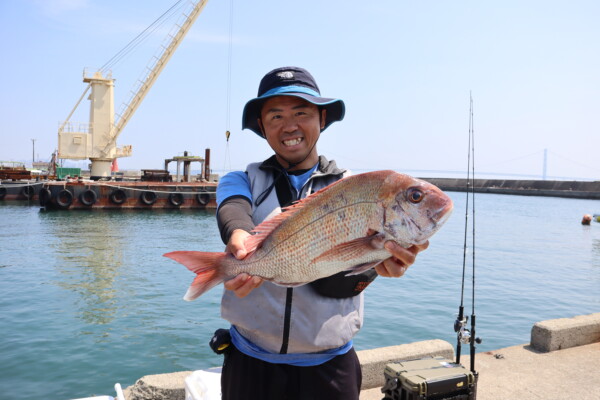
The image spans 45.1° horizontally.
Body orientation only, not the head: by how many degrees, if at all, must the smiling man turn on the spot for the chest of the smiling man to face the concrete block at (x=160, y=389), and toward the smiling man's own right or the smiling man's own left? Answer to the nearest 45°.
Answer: approximately 135° to the smiling man's own right

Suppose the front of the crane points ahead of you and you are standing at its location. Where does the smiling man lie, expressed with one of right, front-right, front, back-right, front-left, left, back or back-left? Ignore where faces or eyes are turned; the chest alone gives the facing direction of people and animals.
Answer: right

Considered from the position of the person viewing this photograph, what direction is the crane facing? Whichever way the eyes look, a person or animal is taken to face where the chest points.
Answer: facing to the right of the viewer

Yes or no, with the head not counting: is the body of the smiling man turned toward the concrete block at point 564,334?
no

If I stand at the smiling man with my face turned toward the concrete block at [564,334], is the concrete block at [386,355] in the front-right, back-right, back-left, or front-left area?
front-left

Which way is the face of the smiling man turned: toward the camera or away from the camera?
toward the camera

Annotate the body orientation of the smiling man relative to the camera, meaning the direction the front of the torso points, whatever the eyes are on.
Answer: toward the camera

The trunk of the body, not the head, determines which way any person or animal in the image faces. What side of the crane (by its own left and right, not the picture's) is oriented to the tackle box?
right

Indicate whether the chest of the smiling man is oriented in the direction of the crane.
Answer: no

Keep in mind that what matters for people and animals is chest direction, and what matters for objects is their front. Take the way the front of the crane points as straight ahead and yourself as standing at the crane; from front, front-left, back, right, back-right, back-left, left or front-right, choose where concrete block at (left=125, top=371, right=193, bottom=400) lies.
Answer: right

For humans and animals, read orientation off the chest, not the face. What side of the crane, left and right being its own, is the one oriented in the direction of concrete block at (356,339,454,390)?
right

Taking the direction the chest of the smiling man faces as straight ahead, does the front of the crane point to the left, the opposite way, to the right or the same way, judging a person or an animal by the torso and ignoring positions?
to the left

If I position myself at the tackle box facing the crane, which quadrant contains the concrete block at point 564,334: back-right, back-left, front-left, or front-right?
front-right

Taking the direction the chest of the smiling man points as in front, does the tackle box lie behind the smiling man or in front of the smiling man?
behind
